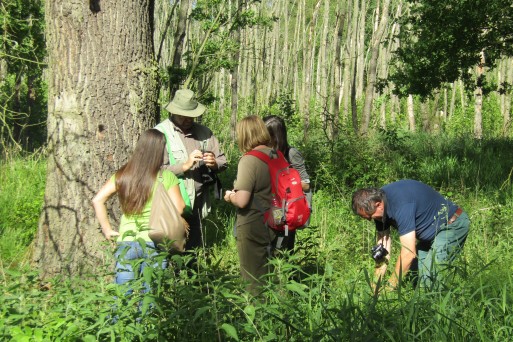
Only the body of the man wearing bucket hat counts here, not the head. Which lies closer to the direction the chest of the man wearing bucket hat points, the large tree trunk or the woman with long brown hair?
the woman with long brown hair

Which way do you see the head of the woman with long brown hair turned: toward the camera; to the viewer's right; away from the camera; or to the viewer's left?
away from the camera

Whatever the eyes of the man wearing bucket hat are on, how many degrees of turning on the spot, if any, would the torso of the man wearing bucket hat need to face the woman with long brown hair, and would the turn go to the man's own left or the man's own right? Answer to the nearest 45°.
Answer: approximately 45° to the man's own right

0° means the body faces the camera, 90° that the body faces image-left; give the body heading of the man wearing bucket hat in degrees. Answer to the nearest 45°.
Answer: approximately 315°

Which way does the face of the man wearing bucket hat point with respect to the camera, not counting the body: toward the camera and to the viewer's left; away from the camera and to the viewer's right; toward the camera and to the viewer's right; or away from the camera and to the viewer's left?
toward the camera and to the viewer's right
